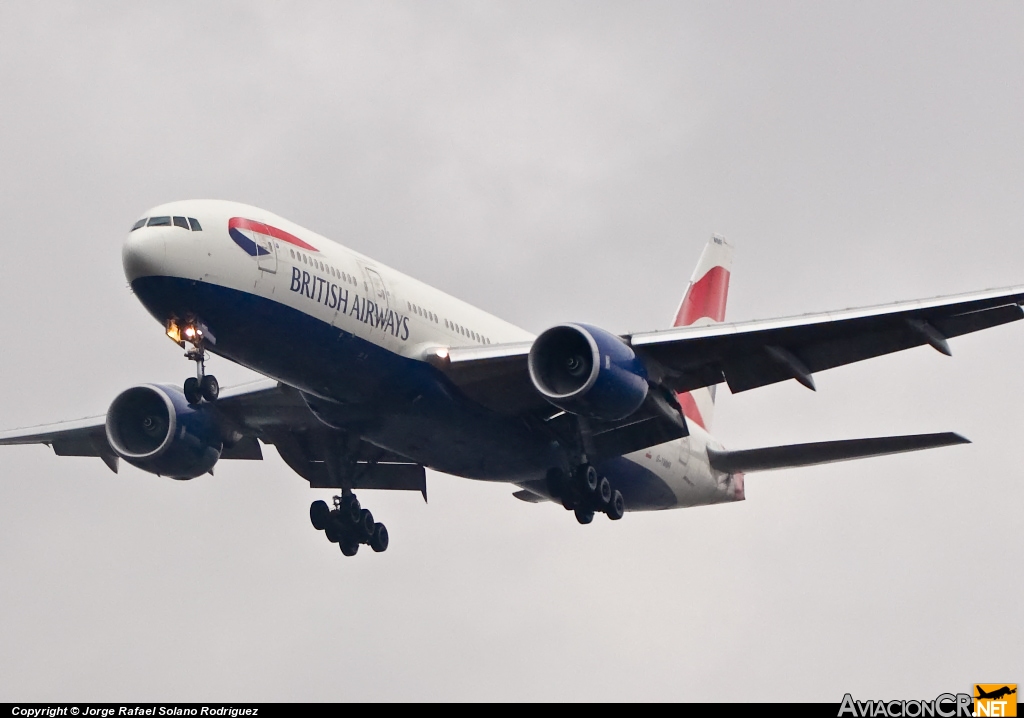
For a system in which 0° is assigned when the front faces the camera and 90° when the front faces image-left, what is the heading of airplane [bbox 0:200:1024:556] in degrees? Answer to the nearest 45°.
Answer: approximately 45°
